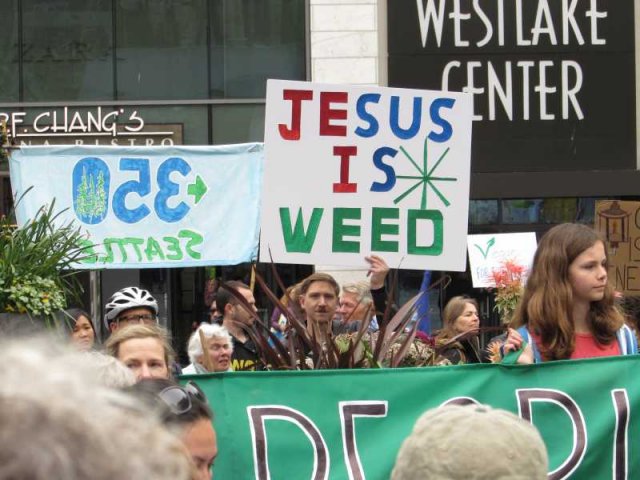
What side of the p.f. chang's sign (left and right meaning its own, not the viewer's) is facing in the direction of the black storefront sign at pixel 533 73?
left

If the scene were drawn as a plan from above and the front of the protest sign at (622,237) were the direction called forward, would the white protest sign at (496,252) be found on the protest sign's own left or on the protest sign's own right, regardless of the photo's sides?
on the protest sign's own right

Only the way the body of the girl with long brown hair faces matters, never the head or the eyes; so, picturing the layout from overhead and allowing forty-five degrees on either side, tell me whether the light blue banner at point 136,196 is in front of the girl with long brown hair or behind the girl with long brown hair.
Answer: behind

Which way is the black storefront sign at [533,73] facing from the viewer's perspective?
toward the camera

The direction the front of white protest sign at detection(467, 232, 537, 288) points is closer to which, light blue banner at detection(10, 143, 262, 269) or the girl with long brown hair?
the girl with long brown hair

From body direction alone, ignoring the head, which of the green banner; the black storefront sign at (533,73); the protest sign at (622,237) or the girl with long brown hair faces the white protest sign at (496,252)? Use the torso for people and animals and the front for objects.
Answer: the black storefront sign

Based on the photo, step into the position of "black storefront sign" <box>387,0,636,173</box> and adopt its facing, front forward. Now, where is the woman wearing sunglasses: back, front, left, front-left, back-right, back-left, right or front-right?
front

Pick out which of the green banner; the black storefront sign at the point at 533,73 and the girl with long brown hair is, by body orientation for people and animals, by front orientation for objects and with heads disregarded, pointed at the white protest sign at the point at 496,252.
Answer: the black storefront sign

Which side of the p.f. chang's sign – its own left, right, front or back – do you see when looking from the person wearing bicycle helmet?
front

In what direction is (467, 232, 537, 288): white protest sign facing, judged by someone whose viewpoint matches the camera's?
facing the viewer

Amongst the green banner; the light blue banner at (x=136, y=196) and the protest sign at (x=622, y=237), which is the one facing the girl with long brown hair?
the protest sign

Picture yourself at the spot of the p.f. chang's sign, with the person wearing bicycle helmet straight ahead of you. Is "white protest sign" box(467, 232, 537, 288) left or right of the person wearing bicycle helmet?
left
